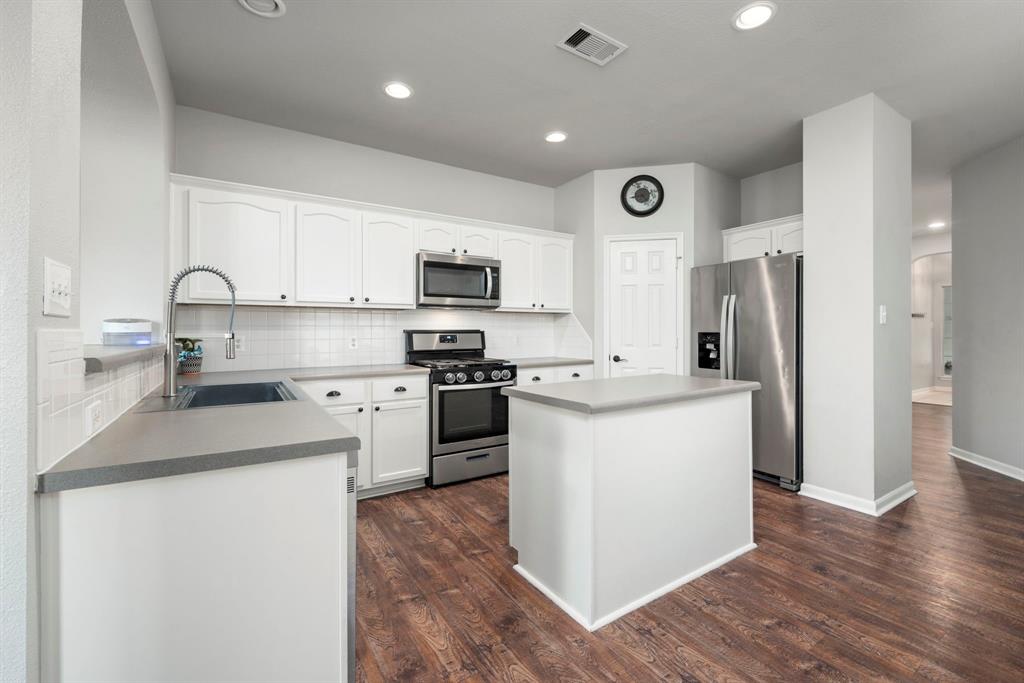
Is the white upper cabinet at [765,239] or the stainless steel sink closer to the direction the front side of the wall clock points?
the stainless steel sink

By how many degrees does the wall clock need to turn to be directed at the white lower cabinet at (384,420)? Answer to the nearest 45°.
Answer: approximately 45° to its right

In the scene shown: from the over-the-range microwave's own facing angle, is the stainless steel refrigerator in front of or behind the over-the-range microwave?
in front

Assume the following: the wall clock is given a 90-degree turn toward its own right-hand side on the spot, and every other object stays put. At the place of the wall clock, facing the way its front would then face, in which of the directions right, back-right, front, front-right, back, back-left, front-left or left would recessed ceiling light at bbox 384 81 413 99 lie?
front-left

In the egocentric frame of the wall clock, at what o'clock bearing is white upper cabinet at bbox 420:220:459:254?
The white upper cabinet is roughly at 2 o'clock from the wall clock.

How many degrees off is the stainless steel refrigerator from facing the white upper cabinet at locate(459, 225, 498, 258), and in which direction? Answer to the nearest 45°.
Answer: approximately 45° to its right

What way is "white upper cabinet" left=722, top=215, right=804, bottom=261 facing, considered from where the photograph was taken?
facing the viewer and to the left of the viewer

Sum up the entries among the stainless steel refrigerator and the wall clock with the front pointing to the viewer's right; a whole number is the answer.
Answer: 0

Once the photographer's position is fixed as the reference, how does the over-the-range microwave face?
facing the viewer and to the right of the viewer
